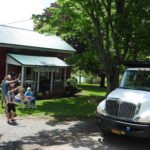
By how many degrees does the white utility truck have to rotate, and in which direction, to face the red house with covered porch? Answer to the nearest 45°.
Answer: approximately 90° to its right

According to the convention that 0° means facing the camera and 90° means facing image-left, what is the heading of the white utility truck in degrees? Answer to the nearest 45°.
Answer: approximately 45°

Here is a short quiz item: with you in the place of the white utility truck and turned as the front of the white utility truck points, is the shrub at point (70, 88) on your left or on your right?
on your right

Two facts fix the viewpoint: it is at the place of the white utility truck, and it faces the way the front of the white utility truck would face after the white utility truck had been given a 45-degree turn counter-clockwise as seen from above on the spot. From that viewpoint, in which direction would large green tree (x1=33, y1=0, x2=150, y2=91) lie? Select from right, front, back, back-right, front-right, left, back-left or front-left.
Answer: back
